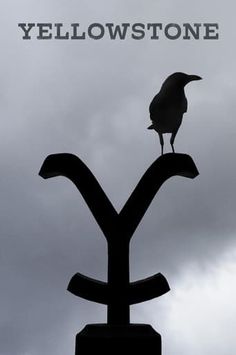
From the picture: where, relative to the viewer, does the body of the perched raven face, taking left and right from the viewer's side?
facing the viewer and to the right of the viewer
